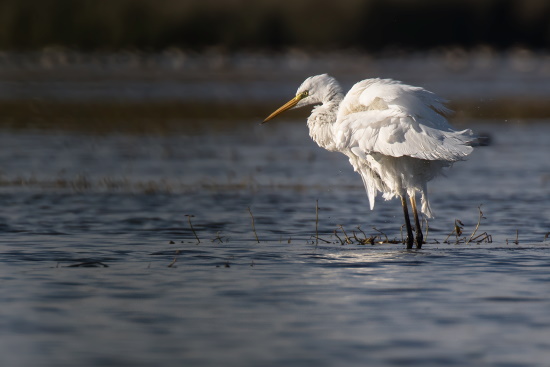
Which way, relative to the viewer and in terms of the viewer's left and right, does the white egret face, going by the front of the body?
facing to the left of the viewer
